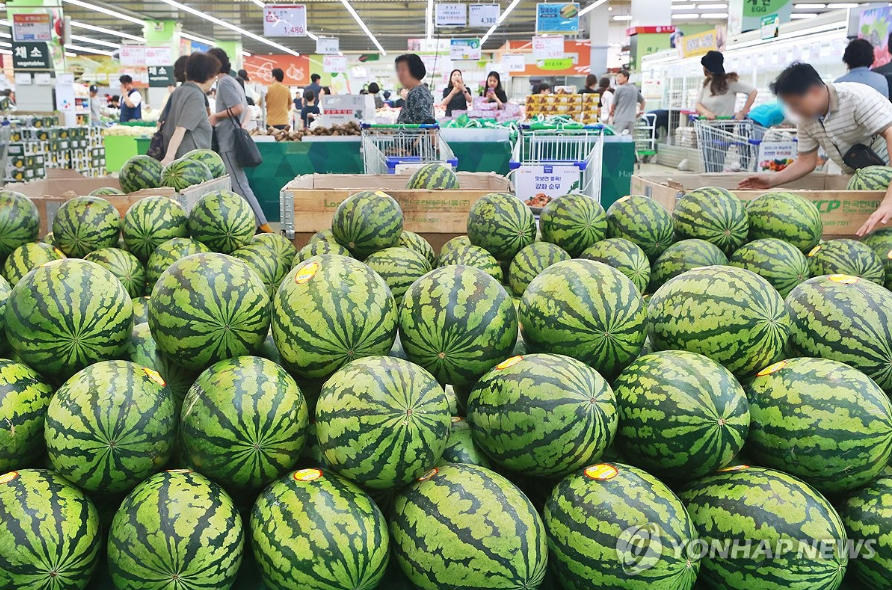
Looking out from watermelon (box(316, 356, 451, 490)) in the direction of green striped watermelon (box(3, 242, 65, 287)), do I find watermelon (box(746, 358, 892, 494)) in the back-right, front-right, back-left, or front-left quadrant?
back-right

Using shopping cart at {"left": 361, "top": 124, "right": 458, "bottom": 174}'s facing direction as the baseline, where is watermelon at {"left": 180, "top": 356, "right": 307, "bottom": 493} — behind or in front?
in front

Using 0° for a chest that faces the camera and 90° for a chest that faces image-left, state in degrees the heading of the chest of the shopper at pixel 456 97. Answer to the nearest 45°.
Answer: approximately 0°

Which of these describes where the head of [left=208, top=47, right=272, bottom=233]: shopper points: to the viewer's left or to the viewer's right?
to the viewer's left
